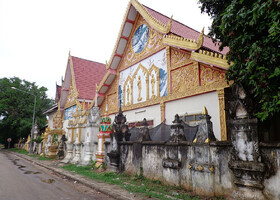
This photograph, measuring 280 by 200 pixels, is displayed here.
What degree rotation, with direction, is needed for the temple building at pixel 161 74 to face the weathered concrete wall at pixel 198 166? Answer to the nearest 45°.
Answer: approximately 45° to its left

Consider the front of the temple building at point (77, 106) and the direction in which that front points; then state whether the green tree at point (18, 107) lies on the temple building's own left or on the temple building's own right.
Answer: on the temple building's own right

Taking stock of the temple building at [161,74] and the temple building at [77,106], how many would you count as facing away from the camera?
0

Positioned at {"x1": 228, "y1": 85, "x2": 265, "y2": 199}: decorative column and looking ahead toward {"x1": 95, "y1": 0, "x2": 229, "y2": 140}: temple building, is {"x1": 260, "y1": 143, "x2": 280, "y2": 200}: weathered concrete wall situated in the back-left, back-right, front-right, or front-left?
back-right

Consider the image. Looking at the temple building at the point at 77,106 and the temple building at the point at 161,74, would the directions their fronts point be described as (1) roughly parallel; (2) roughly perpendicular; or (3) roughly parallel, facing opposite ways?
roughly parallel

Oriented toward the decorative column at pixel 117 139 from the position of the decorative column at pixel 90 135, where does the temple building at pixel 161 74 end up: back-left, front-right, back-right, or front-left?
front-left

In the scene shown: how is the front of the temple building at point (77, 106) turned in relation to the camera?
facing the viewer and to the left of the viewer

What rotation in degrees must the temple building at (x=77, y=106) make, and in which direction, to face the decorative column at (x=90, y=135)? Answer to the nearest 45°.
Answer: approximately 45° to its left

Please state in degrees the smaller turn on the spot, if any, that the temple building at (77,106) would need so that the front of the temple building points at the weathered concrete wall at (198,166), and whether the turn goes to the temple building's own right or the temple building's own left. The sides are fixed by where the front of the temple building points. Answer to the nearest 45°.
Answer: approximately 45° to the temple building's own left

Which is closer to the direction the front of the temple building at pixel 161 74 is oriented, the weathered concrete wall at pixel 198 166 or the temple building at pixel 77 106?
the weathered concrete wall

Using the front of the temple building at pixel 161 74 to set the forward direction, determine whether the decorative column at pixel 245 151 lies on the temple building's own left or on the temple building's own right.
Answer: on the temple building's own left
